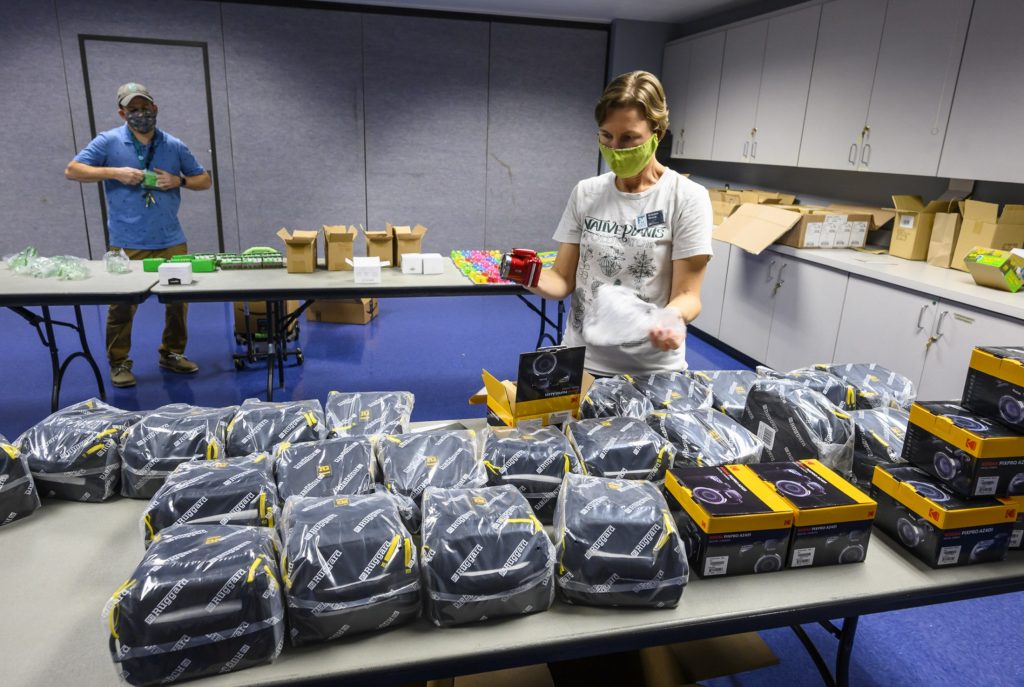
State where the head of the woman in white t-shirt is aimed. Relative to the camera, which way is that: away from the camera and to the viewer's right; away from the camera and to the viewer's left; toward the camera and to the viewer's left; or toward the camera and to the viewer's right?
toward the camera and to the viewer's left

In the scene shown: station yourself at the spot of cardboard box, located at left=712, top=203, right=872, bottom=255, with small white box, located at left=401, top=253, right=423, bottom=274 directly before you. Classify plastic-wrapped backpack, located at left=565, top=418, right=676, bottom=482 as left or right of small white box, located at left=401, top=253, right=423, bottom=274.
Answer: left

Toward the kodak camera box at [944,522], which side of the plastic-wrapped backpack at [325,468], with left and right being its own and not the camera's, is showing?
left

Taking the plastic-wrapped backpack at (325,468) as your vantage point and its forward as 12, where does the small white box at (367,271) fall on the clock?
The small white box is roughly at 6 o'clock from the plastic-wrapped backpack.

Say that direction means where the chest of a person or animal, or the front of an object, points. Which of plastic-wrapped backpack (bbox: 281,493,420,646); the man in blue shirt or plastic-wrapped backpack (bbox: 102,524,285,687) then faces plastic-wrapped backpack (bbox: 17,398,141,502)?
the man in blue shirt

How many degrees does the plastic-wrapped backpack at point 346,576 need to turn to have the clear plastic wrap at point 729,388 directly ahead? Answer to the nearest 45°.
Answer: approximately 135° to its left

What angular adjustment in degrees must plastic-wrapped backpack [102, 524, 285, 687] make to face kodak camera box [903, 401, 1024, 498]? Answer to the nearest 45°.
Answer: approximately 90° to its left

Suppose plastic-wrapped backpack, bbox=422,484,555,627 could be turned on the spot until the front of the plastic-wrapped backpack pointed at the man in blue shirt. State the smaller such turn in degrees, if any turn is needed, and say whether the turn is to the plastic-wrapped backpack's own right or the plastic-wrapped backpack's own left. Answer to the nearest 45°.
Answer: approximately 135° to the plastic-wrapped backpack's own right

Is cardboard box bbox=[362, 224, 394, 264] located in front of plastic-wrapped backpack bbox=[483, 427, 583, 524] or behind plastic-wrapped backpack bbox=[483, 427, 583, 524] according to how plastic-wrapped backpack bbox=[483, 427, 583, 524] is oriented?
behind

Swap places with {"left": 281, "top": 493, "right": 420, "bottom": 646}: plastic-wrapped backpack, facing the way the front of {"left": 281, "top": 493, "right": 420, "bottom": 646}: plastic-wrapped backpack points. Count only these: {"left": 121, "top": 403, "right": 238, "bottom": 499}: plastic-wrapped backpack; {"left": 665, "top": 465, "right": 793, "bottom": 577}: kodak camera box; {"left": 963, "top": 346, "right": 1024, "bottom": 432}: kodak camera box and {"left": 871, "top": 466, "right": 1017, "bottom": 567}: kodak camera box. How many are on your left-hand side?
3

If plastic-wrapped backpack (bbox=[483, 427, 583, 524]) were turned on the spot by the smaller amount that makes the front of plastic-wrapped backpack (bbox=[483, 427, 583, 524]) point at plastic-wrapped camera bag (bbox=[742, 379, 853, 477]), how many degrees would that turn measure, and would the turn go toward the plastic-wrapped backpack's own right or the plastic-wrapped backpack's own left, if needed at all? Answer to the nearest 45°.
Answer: approximately 90° to the plastic-wrapped backpack's own left

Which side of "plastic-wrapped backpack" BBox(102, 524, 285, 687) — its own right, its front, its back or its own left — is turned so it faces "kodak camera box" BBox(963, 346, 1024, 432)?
left

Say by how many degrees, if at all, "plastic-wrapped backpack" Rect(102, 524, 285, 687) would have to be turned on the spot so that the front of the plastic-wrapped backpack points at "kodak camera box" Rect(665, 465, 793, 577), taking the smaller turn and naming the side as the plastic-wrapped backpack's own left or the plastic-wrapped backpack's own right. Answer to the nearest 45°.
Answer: approximately 90° to the plastic-wrapped backpack's own left
